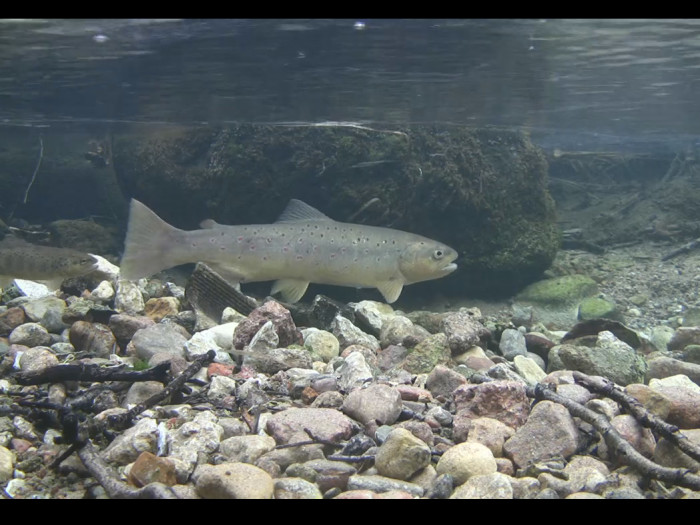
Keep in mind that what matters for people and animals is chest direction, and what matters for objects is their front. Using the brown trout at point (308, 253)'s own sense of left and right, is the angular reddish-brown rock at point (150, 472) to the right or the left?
on its right

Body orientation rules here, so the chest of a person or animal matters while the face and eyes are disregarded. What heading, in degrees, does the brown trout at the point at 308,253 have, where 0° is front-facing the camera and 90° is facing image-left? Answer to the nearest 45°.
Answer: approximately 270°

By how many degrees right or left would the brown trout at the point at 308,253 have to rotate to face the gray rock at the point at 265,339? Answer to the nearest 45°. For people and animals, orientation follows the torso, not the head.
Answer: approximately 90° to its right

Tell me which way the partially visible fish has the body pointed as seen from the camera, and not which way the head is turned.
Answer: to the viewer's right

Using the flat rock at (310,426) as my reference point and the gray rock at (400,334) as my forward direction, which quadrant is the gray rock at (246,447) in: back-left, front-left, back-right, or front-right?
back-left

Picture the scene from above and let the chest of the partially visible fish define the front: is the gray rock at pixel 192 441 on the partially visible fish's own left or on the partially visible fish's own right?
on the partially visible fish's own right

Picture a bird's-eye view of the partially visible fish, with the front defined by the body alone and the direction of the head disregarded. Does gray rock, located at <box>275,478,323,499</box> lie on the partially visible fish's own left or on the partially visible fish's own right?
on the partially visible fish's own right

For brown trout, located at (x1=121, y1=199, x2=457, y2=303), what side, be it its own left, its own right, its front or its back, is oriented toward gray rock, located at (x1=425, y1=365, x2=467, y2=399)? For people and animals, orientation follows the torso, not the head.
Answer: right

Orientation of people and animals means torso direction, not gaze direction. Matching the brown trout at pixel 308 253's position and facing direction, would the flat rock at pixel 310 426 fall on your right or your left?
on your right

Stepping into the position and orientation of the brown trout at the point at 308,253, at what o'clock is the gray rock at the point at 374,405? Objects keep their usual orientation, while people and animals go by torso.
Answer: The gray rock is roughly at 3 o'clock from the brown trout.

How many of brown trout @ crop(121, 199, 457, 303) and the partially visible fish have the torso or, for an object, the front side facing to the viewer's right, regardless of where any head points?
2
